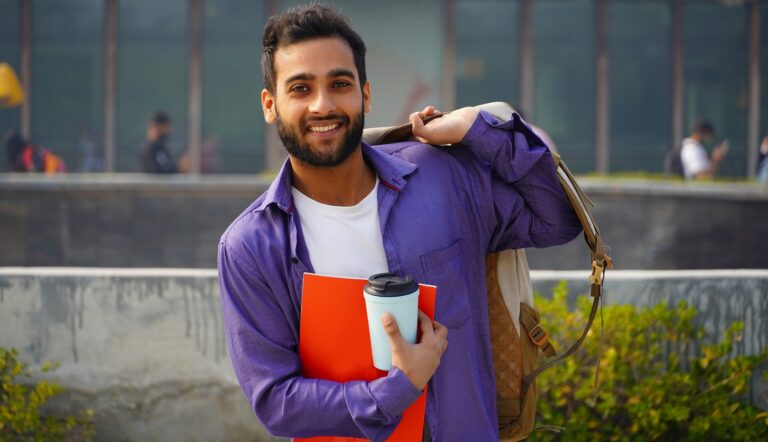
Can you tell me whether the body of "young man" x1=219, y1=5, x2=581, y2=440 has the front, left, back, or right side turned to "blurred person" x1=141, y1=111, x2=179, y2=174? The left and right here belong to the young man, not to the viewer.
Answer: back

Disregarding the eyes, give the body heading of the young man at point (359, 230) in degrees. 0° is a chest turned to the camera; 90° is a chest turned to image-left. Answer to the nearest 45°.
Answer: approximately 0°

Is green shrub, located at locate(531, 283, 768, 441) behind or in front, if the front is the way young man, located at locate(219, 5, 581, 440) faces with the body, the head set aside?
behind
